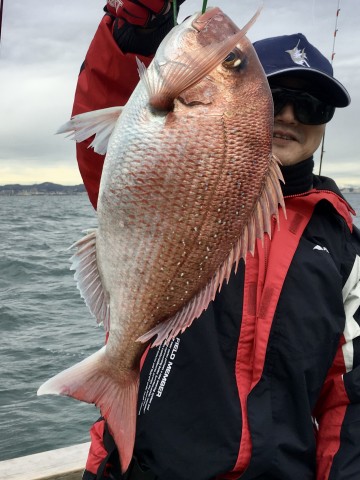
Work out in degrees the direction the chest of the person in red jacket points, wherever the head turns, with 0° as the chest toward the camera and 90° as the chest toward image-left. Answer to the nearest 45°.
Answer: approximately 0°
